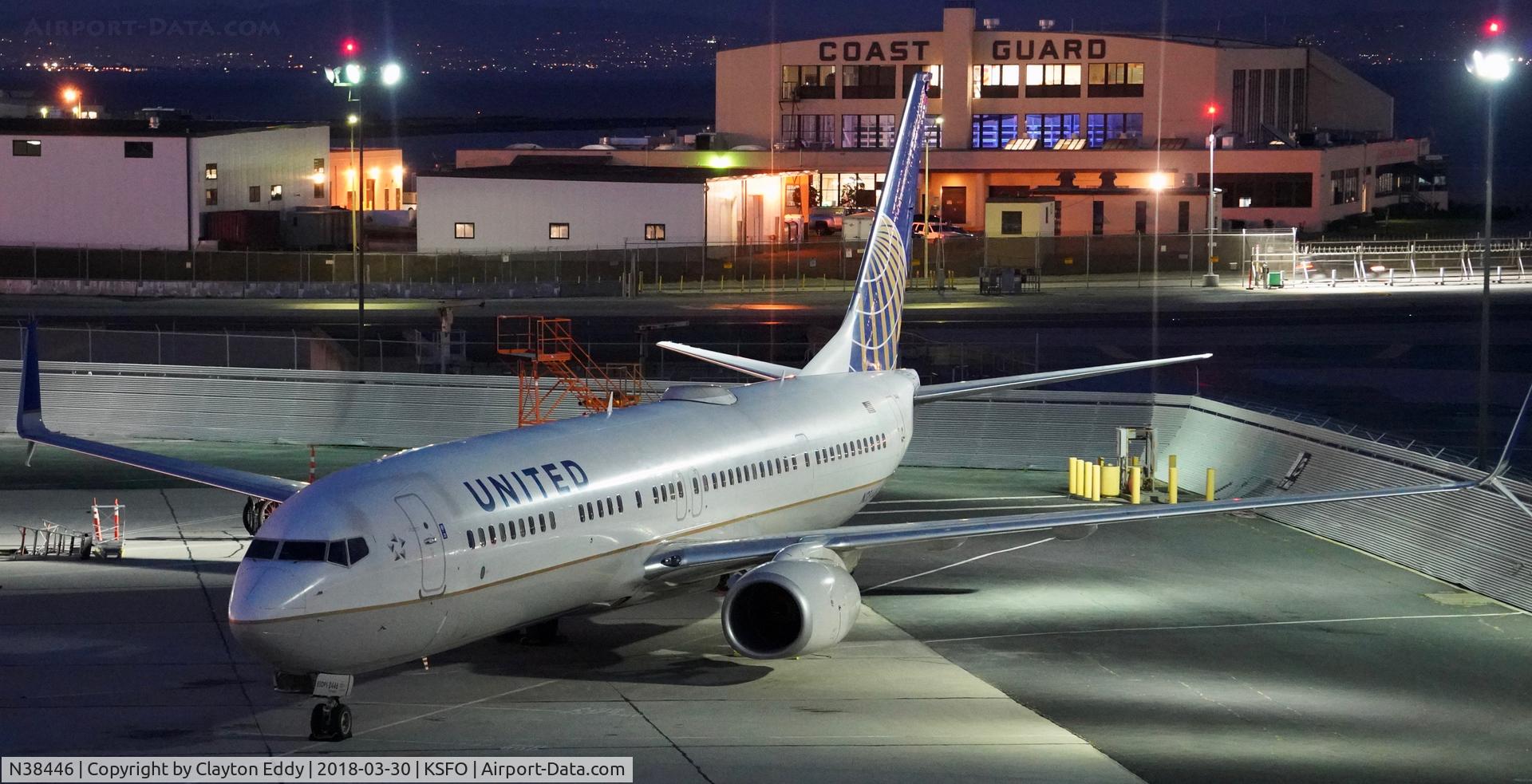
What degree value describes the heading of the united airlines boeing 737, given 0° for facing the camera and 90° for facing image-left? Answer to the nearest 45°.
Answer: approximately 45°

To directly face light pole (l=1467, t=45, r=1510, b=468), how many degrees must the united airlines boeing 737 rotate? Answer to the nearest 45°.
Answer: approximately 180°
